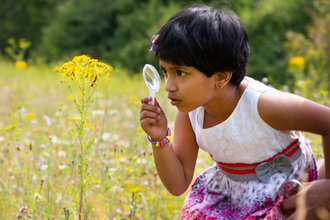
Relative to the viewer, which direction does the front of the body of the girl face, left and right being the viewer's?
facing the viewer and to the left of the viewer

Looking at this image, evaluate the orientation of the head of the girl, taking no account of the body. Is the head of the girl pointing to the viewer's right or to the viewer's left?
to the viewer's left
